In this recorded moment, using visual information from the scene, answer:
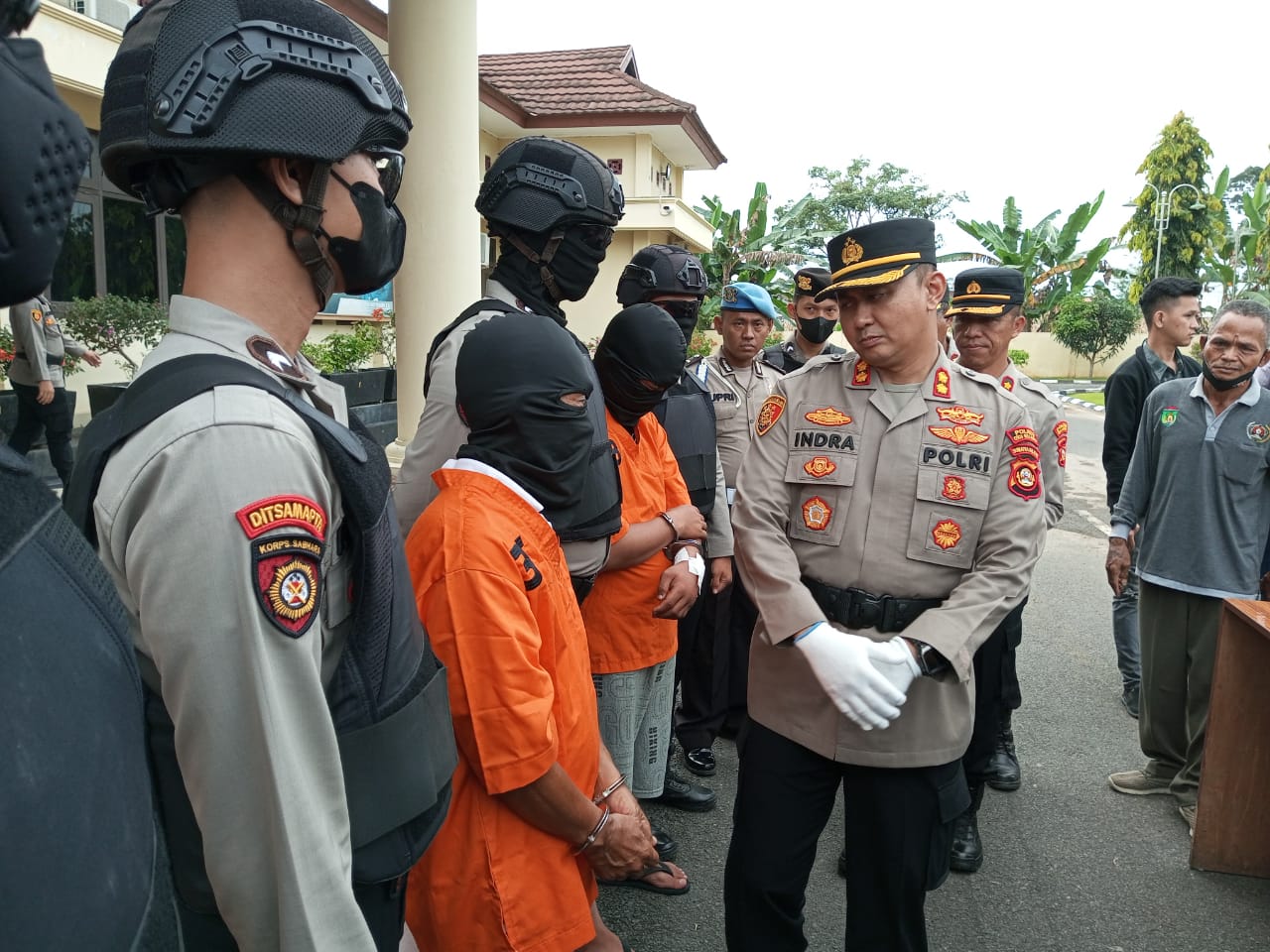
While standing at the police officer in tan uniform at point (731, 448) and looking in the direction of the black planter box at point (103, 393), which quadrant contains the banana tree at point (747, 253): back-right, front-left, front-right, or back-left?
front-right

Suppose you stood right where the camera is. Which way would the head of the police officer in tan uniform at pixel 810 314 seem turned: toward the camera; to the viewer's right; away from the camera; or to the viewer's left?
toward the camera

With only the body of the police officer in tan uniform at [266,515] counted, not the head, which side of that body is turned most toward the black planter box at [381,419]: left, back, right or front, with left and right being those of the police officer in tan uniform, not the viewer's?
left

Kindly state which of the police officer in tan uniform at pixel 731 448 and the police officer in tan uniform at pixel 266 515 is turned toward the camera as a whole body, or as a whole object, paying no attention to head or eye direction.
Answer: the police officer in tan uniform at pixel 731 448

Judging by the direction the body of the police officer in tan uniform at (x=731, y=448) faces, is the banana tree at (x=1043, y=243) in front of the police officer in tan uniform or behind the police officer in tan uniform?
behind

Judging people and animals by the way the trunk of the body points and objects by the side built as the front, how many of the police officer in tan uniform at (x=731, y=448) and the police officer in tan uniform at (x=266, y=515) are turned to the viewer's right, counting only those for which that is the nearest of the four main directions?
1

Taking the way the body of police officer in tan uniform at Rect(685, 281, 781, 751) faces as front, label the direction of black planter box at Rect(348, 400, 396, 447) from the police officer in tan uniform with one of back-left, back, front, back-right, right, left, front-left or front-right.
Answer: back-right

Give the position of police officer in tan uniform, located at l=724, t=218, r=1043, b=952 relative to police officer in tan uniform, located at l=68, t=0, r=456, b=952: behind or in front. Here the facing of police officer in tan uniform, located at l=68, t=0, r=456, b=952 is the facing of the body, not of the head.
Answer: in front

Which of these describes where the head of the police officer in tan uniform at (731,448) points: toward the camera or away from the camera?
toward the camera

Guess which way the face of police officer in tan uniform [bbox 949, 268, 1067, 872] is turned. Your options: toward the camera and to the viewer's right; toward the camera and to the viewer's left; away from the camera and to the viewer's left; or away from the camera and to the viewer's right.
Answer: toward the camera and to the viewer's left

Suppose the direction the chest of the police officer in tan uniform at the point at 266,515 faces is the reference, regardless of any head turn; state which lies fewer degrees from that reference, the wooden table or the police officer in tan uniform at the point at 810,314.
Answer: the wooden table

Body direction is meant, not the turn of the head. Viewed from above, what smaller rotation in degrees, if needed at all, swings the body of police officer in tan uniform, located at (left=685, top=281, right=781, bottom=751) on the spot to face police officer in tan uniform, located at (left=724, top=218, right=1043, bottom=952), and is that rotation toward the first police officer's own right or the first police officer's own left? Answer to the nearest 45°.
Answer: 0° — they already face them

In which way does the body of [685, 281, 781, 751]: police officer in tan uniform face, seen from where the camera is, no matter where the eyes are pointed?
toward the camera

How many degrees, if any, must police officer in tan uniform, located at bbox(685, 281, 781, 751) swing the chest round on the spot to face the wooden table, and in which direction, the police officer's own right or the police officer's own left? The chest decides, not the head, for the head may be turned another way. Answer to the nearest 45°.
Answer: approximately 45° to the police officer's own left

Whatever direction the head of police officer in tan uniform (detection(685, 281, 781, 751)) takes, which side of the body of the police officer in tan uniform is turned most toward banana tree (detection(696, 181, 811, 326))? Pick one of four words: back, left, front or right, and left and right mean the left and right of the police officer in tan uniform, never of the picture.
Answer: back

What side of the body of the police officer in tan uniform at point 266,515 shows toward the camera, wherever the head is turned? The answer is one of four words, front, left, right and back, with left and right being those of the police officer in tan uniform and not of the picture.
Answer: right

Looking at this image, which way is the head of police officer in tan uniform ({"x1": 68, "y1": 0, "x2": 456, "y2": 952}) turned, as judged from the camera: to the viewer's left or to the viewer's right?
to the viewer's right

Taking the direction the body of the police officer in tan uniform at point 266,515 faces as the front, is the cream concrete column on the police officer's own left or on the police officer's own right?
on the police officer's own left
